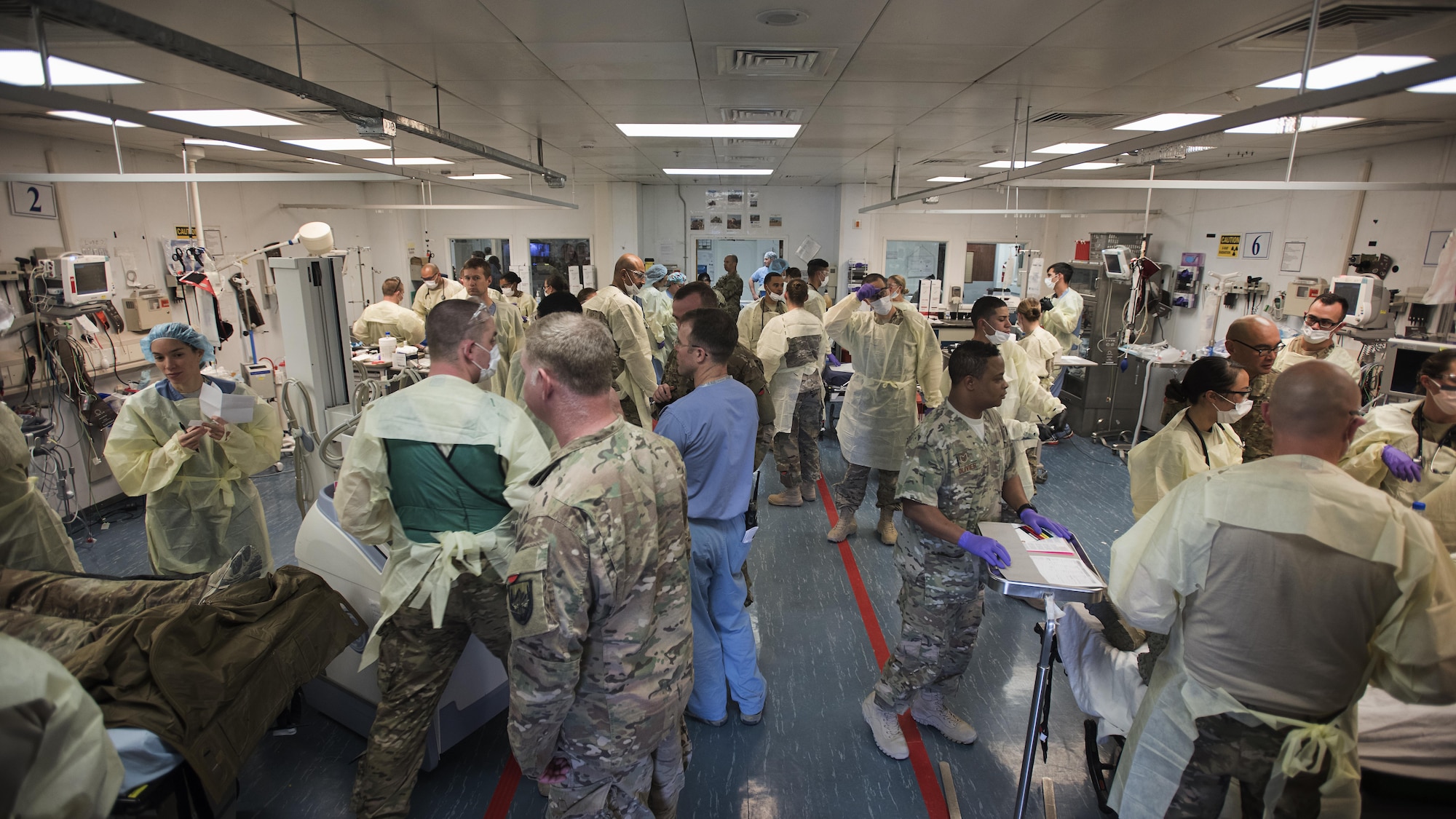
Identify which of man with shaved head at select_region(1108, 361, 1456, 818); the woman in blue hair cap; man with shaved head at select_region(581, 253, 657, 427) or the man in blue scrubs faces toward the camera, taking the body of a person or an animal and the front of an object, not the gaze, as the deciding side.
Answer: the woman in blue hair cap

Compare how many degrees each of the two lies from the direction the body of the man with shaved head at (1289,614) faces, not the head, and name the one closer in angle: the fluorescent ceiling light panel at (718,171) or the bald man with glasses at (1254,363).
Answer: the bald man with glasses

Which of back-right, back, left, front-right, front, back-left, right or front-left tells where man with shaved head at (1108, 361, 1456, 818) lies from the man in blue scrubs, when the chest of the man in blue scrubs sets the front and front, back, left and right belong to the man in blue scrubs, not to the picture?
back

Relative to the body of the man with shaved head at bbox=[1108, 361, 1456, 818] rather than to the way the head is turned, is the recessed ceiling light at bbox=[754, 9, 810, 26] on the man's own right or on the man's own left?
on the man's own left

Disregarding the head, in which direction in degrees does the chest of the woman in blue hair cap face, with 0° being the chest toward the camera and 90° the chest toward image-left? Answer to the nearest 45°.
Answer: approximately 0°

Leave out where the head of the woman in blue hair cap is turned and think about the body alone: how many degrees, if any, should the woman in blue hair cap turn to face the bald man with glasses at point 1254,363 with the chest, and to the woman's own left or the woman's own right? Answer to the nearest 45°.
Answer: approximately 45° to the woman's own left

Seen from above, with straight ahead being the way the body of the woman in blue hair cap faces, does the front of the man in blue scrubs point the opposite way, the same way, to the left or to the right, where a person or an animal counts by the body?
the opposite way

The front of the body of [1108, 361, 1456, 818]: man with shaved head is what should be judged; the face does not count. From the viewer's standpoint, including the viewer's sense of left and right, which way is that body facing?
facing away from the viewer

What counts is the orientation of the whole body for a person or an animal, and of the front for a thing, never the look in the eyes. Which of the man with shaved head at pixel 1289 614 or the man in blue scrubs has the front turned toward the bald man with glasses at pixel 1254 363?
the man with shaved head
